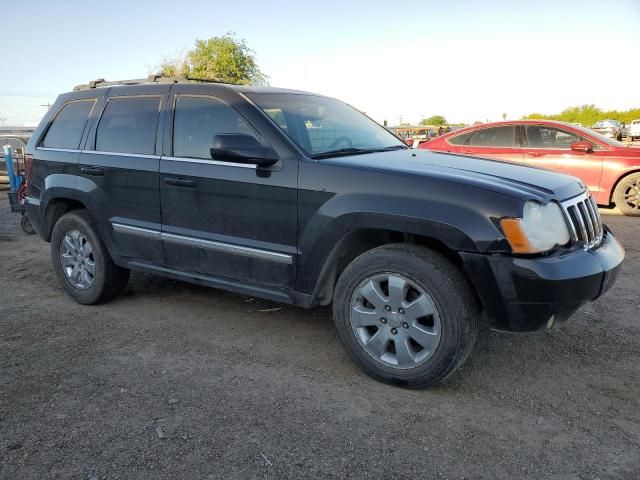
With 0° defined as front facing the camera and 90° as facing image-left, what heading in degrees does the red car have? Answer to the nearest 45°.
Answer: approximately 270°

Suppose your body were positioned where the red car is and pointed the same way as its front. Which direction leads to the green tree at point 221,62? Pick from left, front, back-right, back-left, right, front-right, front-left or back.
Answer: back-left

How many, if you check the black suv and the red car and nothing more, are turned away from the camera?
0

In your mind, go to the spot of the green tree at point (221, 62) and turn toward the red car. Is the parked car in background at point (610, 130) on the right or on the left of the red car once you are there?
left

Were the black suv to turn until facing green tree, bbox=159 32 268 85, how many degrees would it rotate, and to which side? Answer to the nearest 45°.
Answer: approximately 135° to its left

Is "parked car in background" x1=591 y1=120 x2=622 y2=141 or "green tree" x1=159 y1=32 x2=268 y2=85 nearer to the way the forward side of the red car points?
the parked car in background

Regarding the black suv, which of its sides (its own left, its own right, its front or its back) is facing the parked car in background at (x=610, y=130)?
left

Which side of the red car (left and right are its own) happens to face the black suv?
right

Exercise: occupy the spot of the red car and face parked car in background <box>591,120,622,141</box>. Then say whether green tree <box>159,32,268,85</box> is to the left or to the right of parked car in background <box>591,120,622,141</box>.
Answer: left

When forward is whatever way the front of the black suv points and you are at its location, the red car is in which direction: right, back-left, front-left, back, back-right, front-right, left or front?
left

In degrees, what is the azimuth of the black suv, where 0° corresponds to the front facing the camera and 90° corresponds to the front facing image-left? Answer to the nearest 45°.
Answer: approximately 315°
